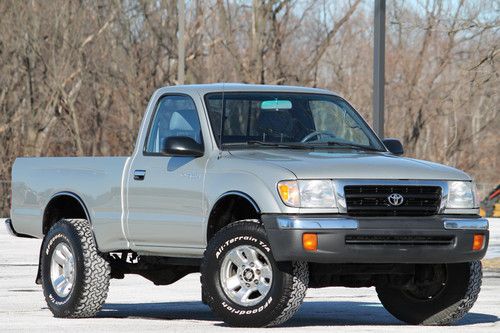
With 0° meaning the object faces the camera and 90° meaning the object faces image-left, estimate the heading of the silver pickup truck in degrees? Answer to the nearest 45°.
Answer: approximately 315°
